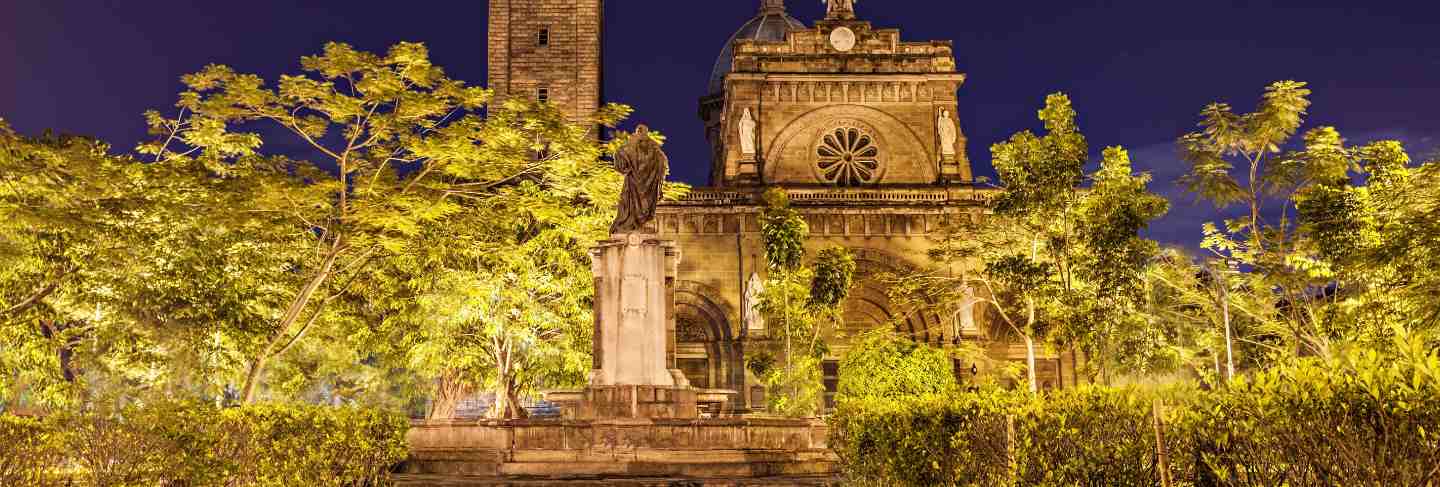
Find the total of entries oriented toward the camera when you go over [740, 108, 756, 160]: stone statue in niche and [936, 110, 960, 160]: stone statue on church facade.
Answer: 2

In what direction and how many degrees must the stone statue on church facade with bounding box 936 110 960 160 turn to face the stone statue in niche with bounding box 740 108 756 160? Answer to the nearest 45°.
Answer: approximately 90° to its right

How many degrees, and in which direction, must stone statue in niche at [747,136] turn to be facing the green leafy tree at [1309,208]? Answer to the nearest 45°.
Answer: approximately 45° to its left

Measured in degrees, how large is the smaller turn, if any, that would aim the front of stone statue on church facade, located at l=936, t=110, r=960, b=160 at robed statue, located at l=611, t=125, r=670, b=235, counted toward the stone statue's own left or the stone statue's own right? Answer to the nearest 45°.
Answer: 0° — it already faces it

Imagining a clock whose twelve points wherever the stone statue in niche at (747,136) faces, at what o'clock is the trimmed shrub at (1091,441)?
The trimmed shrub is roughly at 12 o'clock from the stone statue in niche.

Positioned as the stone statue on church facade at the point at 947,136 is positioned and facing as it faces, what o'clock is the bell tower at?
The bell tower is roughly at 3 o'clock from the stone statue on church facade.

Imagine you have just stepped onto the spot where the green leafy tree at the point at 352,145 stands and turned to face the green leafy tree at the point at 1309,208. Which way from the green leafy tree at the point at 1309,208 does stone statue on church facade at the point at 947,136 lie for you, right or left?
left
